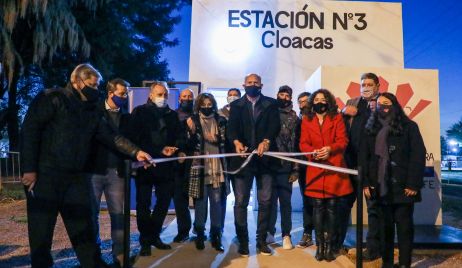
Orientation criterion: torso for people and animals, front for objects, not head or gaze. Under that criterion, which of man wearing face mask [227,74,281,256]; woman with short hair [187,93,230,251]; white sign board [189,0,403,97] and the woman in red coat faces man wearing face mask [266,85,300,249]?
the white sign board

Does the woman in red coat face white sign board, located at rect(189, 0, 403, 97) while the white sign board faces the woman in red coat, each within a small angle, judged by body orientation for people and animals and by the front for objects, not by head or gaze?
no

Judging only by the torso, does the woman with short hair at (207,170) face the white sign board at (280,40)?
no

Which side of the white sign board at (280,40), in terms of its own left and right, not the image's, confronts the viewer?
front

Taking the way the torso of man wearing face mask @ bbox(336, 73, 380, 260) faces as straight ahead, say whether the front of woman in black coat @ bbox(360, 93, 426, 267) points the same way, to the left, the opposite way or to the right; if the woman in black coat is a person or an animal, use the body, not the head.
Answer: the same way

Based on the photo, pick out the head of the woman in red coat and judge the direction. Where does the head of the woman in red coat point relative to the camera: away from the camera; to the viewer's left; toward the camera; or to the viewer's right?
toward the camera

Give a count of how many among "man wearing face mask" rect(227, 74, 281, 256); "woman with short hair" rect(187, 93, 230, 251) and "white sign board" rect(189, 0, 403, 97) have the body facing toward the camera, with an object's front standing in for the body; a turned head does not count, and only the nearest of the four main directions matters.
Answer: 3

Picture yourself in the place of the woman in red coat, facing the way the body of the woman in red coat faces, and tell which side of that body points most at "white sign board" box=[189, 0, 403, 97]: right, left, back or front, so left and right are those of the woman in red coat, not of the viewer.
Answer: back

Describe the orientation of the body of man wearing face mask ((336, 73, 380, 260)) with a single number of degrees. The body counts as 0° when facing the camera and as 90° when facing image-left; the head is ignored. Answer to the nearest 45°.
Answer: approximately 45°

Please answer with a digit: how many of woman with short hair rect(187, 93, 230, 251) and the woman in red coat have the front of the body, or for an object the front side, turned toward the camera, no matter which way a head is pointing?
2

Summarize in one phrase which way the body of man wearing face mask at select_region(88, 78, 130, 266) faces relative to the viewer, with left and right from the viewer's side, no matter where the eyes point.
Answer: facing the viewer and to the right of the viewer

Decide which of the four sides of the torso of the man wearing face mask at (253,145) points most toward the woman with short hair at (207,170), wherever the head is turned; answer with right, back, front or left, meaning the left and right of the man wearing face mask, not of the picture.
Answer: right

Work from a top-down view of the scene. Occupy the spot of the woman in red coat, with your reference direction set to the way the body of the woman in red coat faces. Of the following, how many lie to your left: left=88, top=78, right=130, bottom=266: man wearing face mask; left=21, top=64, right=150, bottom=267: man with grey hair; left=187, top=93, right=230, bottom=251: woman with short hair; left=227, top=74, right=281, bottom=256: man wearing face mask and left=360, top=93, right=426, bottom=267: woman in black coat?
1

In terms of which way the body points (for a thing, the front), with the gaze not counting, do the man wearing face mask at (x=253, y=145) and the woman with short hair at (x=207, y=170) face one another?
no

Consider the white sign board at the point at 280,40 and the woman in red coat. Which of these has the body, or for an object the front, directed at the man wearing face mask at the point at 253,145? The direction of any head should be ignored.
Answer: the white sign board

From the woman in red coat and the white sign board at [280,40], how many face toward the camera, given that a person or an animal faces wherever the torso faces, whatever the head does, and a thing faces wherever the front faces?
2

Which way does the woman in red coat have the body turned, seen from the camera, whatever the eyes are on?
toward the camera

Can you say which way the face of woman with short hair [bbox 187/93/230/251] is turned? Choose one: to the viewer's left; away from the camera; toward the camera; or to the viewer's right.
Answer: toward the camera

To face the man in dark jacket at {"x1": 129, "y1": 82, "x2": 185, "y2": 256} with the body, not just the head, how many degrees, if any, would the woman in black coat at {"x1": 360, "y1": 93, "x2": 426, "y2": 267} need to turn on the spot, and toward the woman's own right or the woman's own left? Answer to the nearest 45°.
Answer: approximately 45° to the woman's own right

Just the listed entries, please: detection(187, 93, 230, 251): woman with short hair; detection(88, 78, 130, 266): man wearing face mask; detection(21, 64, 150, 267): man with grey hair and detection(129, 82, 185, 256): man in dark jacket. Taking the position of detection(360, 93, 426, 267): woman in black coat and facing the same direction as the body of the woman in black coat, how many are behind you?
0
